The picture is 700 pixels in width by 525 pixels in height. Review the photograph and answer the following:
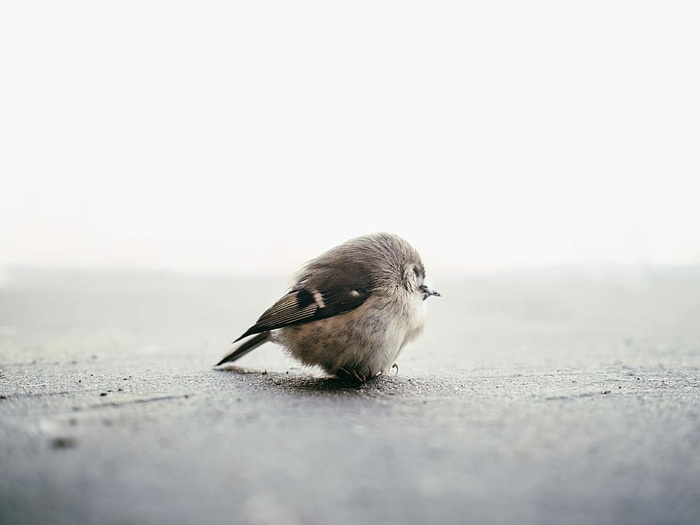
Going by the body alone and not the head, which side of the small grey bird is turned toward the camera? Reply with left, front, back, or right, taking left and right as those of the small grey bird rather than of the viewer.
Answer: right
